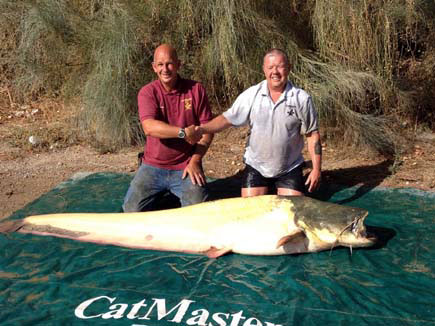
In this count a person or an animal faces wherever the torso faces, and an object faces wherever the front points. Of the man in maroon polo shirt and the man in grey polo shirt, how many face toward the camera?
2

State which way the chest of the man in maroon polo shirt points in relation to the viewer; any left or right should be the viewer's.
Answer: facing the viewer

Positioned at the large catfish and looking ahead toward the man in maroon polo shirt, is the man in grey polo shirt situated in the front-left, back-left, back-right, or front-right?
front-right

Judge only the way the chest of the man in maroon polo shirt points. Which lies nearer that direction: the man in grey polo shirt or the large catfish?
the large catfish

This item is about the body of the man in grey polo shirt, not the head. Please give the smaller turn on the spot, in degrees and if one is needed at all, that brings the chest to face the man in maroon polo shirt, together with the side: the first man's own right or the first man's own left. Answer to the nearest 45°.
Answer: approximately 90° to the first man's own right

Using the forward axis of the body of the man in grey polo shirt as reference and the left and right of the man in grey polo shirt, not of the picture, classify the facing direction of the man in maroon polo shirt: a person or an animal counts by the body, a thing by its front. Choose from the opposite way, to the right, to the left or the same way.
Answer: the same way

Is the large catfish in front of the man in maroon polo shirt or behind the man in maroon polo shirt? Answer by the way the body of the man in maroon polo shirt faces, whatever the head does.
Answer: in front

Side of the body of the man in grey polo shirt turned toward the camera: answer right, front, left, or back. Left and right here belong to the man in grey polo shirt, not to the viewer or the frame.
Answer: front

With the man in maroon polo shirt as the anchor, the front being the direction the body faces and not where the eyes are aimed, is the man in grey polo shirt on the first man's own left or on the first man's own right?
on the first man's own left

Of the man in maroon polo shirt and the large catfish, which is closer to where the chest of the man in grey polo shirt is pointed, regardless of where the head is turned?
the large catfish

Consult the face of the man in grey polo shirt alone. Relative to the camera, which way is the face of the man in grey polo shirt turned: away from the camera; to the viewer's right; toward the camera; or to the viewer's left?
toward the camera
